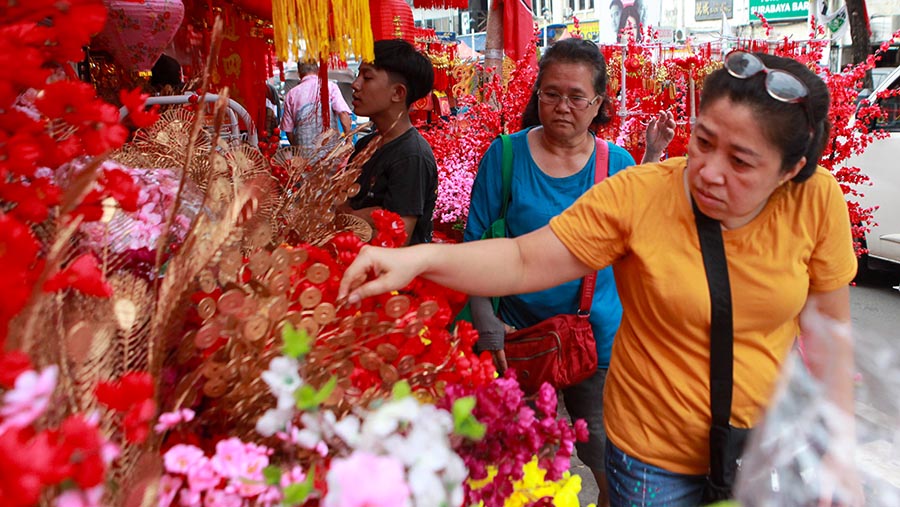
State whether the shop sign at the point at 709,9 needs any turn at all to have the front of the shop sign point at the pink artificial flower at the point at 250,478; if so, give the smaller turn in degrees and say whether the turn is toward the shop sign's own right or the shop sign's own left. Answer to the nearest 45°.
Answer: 0° — it already faces it

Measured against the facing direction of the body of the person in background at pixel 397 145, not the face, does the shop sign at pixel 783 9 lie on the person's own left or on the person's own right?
on the person's own right

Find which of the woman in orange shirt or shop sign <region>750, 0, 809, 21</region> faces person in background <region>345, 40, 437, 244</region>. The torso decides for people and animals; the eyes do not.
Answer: the shop sign

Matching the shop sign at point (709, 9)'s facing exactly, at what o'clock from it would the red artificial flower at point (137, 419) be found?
The red artificial flower is roughly at 12 o'clock from the shop sign.

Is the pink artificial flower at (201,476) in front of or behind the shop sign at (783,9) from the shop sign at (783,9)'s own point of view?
in front

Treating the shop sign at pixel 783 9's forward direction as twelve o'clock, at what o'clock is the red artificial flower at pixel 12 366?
The red artificial flower is roughly at 12 o'clock from the shop sign.

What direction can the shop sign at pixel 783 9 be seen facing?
toward the camera

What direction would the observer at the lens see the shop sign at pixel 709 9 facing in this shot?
facing the viewer

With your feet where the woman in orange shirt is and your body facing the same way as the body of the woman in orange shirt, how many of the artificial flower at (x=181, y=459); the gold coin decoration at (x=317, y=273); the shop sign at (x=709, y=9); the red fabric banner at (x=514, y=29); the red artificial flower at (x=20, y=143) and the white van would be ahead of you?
3

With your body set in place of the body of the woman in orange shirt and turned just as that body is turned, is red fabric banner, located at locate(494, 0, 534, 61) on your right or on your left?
on your right

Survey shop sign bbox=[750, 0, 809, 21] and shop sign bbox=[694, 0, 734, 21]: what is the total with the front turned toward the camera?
2

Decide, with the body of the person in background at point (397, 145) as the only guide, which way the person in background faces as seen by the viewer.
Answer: to the viewer's left
